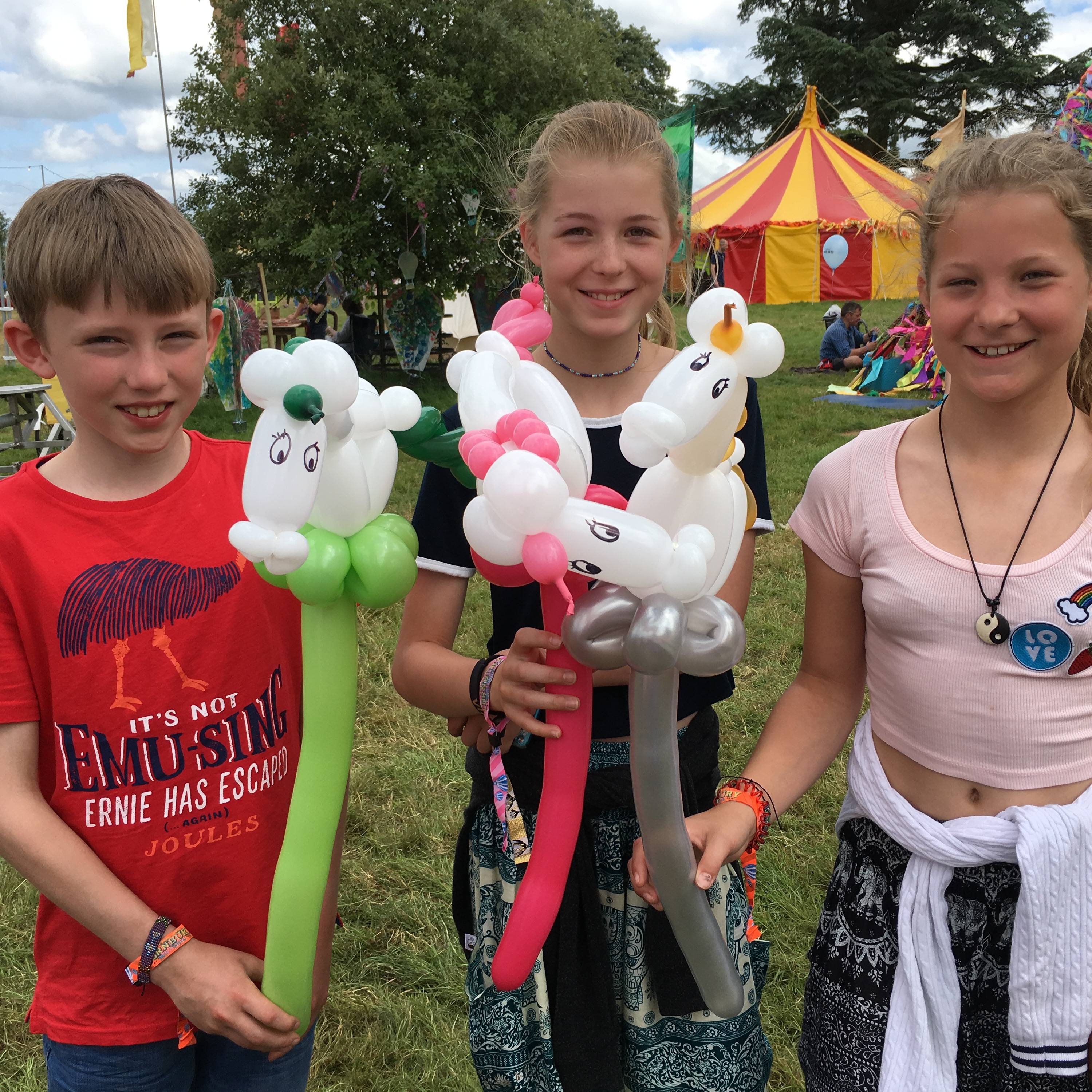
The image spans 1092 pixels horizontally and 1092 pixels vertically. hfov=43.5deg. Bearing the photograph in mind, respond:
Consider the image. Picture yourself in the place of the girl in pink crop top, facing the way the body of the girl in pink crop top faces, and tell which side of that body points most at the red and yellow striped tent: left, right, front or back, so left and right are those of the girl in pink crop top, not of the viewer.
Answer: back

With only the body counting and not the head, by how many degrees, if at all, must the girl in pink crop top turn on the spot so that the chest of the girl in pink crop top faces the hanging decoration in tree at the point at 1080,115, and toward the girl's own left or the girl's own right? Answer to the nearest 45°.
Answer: approximately 180°

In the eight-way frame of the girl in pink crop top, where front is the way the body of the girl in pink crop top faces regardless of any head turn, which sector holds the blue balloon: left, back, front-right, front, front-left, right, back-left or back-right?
back

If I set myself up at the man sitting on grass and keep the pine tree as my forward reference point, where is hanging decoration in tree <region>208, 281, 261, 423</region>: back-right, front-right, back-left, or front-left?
back-left

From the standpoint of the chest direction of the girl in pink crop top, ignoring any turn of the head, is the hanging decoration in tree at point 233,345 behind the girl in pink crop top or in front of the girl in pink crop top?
behind

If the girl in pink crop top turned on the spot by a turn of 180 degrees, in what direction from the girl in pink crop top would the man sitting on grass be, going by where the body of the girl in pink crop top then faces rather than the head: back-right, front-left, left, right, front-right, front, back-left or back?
front

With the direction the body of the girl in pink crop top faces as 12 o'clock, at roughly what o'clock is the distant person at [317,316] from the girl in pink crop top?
The distant person is roughly at 5 o'clock from the girl in pink crop top.

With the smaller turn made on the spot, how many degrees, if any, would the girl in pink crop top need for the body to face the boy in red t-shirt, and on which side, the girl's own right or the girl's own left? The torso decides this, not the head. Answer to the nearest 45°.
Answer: approximately 90° to the girl's own right

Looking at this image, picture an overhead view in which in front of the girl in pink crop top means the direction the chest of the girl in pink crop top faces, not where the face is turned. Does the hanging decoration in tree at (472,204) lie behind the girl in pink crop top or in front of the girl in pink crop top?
behind

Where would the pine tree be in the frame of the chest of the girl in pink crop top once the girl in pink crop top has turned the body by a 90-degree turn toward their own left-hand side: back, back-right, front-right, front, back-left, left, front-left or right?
left

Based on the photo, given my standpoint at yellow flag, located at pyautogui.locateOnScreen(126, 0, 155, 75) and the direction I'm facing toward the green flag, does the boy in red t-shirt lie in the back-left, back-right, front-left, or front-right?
front-right

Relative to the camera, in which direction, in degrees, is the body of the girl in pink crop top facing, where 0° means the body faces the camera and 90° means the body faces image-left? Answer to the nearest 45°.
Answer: approximately 0°
